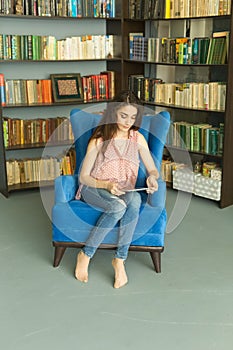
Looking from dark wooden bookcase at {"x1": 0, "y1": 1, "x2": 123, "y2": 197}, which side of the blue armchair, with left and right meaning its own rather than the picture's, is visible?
back

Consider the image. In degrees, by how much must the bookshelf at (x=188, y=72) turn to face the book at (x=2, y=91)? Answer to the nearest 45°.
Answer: approximately 45° to its right

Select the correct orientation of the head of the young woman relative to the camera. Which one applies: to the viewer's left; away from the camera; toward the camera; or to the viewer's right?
toward the camera

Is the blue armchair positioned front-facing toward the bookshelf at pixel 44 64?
no

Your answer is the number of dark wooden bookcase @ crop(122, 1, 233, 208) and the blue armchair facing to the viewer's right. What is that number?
0

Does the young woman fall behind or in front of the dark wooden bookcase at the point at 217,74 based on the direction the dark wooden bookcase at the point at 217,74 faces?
in front

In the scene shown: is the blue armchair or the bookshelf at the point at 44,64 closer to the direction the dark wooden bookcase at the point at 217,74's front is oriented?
the blue armchair

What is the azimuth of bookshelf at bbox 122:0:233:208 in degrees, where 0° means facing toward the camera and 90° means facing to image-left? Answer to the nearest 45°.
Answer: approximately 45°

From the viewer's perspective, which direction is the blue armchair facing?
toward the camera

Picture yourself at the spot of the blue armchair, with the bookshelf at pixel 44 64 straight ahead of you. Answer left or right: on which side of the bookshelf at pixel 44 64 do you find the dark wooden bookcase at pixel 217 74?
right
